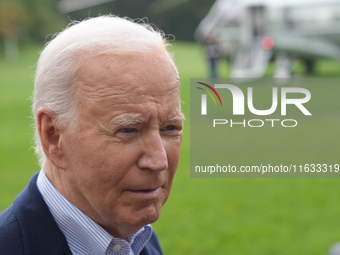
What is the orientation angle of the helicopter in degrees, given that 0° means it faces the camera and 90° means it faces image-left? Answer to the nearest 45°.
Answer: approximately 90°

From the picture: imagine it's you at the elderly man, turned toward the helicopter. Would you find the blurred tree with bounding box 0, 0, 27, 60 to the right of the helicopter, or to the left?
left

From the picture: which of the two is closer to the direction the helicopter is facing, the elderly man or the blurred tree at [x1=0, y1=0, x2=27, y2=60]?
the blurred tree

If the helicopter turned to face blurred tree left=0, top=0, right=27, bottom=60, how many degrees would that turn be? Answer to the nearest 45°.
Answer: approximately 45° to its right

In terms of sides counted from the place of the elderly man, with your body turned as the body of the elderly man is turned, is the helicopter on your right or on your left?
on your left

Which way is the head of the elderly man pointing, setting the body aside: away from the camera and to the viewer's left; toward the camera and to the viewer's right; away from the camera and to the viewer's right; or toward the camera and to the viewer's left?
toward the camera and to the viewer's right

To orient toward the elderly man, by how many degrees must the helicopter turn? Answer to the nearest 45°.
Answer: approximately 90° to its left

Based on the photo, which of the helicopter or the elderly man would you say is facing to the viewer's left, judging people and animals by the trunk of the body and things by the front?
the helicopter

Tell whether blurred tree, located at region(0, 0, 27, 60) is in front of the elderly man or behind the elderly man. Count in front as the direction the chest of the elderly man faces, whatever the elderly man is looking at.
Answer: behind

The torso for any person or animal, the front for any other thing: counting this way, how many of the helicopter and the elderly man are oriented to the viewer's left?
1

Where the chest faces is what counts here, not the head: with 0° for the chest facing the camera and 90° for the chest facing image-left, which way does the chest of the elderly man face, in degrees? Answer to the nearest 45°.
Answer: approximately 315°
